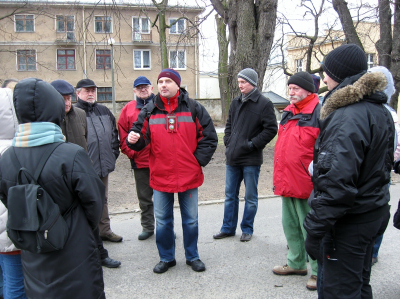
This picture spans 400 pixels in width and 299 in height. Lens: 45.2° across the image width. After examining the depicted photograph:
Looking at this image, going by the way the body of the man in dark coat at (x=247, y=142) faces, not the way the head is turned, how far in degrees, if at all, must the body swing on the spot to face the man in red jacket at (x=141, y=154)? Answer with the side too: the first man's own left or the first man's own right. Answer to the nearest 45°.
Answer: approximately 45° to the first man's own right

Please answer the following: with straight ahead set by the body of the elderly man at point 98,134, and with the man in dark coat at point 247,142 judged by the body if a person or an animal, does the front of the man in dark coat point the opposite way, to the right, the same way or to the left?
to the right

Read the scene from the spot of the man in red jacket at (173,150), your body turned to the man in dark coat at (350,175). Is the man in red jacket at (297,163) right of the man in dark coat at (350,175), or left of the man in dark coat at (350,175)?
left

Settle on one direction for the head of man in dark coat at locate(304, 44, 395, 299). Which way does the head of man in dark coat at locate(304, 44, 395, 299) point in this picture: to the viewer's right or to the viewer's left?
to the viewer's left

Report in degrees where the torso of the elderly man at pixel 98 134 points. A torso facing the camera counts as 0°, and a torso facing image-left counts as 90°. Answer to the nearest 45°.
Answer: approximately 315°

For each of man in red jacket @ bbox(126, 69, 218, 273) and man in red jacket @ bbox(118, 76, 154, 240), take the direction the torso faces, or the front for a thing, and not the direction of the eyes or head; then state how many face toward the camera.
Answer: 2

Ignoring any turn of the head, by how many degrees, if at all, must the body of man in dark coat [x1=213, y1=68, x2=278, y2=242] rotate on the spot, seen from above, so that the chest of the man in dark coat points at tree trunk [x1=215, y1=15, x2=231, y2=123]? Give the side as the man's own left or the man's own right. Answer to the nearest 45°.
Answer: approximately 135° to the man's own right

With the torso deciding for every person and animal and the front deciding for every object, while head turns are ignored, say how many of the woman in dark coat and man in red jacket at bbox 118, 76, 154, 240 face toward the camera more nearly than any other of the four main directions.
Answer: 1

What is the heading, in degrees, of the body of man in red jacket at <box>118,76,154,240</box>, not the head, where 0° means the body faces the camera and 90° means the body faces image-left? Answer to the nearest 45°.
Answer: approximately 0°

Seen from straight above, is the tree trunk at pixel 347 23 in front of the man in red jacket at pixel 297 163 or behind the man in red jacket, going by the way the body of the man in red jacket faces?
behind

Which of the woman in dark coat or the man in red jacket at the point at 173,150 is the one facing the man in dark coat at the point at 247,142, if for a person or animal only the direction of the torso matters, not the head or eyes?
the woman in dark coat

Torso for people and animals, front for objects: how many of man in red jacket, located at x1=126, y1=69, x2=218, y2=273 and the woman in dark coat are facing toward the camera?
1
